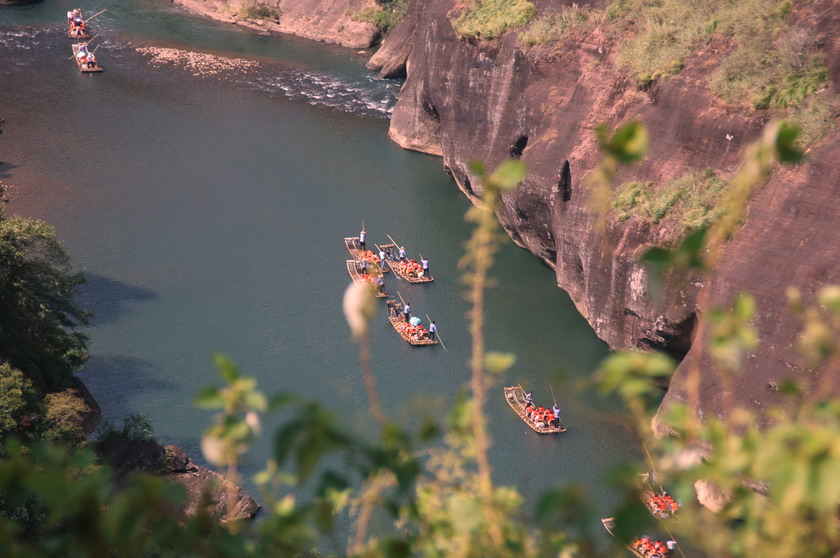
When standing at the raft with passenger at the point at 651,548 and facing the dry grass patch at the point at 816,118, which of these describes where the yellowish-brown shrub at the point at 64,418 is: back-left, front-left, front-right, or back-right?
back-left

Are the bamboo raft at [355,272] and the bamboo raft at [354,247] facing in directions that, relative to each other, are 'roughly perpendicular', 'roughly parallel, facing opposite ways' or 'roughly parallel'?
roughly parallel

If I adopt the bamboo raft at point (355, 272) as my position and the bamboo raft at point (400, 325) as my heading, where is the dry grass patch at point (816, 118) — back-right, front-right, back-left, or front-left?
front-left
